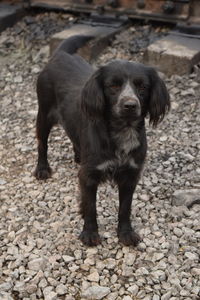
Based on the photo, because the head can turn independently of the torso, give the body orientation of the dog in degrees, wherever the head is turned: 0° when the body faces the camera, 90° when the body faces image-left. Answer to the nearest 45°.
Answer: approximately 315°

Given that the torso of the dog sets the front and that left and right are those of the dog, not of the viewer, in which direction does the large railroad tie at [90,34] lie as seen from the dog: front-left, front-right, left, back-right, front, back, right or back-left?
back-left

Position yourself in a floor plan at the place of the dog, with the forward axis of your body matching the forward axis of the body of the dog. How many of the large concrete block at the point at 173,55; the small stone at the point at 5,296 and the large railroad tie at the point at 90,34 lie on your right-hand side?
1

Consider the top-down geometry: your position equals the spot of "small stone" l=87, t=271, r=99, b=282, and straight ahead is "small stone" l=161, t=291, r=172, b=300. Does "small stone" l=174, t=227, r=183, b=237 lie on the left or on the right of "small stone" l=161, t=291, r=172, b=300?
left

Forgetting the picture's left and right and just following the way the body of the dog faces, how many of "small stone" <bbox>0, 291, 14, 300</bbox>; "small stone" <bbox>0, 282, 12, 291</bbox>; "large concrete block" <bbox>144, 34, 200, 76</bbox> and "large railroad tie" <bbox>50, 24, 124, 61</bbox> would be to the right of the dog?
2

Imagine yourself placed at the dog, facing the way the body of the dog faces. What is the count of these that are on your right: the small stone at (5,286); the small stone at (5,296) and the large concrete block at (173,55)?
2

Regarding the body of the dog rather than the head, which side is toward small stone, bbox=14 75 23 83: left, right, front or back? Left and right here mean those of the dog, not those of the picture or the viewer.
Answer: back

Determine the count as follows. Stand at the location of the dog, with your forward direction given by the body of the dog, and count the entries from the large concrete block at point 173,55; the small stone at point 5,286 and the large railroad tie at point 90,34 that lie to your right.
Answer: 1

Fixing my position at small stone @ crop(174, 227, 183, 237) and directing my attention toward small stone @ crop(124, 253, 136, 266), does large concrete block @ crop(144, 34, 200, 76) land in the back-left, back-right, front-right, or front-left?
back-right
